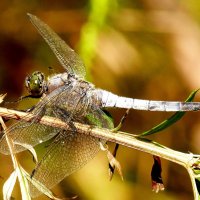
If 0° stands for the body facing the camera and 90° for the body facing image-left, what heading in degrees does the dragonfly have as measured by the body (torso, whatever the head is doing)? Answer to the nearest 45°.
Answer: approximately 90°
